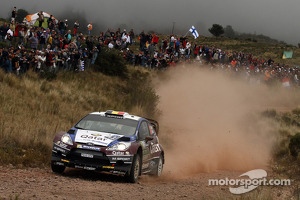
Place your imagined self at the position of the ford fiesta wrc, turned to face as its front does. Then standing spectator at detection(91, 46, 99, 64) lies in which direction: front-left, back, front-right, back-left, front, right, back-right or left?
back-right

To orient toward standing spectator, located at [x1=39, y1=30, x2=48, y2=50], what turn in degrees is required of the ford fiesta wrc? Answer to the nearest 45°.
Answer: approximately 135° to its right

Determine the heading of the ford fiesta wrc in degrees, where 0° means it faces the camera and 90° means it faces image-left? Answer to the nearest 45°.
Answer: approximately 45°

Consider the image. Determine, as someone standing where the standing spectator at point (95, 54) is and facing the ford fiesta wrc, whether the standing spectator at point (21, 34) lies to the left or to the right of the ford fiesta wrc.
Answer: right

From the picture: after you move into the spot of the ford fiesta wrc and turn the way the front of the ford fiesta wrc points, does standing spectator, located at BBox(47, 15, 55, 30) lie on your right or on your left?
on your right

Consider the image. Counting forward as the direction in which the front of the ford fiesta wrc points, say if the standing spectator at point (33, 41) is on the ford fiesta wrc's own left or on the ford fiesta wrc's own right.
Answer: on the ford fiesta wrc's own right

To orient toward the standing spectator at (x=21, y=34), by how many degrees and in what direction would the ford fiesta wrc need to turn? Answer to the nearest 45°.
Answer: approximately 135° to its right

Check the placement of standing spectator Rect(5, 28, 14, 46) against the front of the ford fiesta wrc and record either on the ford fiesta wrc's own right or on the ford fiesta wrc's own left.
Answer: on the ford fiesta wrc's own right
